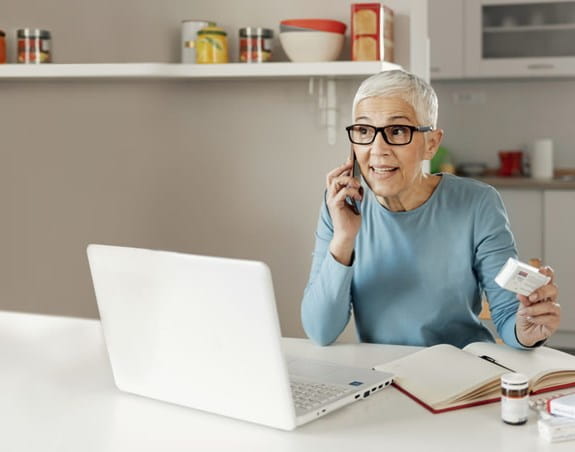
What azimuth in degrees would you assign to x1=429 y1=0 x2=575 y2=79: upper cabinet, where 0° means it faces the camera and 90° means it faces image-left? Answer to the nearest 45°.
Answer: approximately 0°

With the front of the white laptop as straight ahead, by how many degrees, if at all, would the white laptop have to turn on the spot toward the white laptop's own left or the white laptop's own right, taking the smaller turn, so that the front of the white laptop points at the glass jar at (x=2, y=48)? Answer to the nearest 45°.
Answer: approximately 45° to the white laptop's own left

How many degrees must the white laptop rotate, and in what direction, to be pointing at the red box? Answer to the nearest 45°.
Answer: approximately 45° to its left

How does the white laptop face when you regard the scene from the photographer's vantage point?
facing away from the viewer and to the right of the viewer

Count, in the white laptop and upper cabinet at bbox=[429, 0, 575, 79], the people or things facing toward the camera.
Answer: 1
